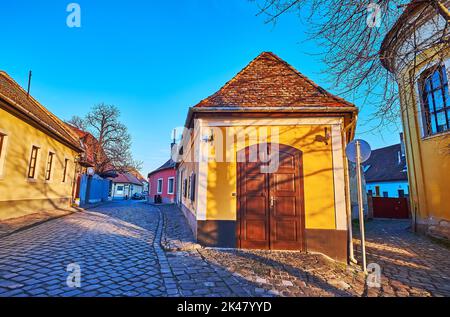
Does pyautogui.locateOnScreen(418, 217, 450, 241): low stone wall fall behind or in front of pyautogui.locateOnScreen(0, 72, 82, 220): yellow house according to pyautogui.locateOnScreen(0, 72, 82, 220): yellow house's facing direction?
in front

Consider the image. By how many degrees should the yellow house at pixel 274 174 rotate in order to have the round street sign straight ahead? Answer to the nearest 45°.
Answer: approximately 45° to its left

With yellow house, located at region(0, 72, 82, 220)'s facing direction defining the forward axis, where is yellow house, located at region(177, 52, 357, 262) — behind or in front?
in front

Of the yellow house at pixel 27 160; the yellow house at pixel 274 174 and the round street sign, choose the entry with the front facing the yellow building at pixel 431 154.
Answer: the yellow house at pixel 27 160

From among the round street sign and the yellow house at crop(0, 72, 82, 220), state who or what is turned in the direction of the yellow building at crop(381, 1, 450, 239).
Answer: the yellow house

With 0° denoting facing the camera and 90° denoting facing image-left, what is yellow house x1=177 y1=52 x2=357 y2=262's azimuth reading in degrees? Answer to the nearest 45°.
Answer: approximately 0°

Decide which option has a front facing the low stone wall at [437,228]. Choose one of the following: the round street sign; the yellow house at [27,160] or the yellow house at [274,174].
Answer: the yellow house at [27,160]

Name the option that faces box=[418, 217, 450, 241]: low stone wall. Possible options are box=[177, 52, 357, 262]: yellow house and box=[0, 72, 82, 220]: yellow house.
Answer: box=[0, 72, 82, 220]: yellow house

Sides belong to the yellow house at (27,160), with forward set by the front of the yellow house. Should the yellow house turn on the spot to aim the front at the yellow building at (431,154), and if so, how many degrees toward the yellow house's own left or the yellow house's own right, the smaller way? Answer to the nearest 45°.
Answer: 0° — it already faces it

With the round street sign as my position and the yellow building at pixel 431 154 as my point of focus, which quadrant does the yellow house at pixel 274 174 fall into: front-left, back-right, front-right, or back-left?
back-left
